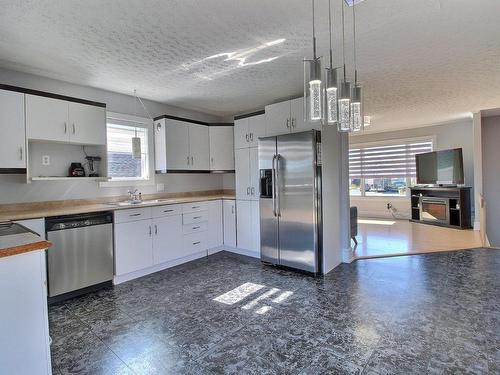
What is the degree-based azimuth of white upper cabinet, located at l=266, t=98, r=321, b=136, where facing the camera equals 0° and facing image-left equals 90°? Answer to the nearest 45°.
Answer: approximately 45°

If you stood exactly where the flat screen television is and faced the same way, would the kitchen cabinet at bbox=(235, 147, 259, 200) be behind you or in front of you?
in front

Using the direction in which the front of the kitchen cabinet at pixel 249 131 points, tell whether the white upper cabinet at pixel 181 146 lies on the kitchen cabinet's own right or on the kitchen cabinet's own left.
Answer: on the kitchen cabinet's own right

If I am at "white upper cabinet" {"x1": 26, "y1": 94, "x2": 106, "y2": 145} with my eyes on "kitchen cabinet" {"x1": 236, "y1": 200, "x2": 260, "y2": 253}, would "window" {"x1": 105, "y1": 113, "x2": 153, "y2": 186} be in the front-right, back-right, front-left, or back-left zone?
front-left

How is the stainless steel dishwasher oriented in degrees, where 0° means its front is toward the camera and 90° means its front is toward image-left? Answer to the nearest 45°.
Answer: approximately 315°

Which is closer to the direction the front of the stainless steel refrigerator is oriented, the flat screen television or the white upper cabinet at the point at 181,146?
the white upper cabinet

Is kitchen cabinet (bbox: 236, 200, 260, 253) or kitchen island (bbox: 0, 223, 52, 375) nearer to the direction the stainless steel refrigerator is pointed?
the kitchen island

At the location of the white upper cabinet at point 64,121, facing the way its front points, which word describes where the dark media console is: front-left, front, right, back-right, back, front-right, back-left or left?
front-left

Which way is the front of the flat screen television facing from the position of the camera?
facing the viewer and to the left of the viewer
